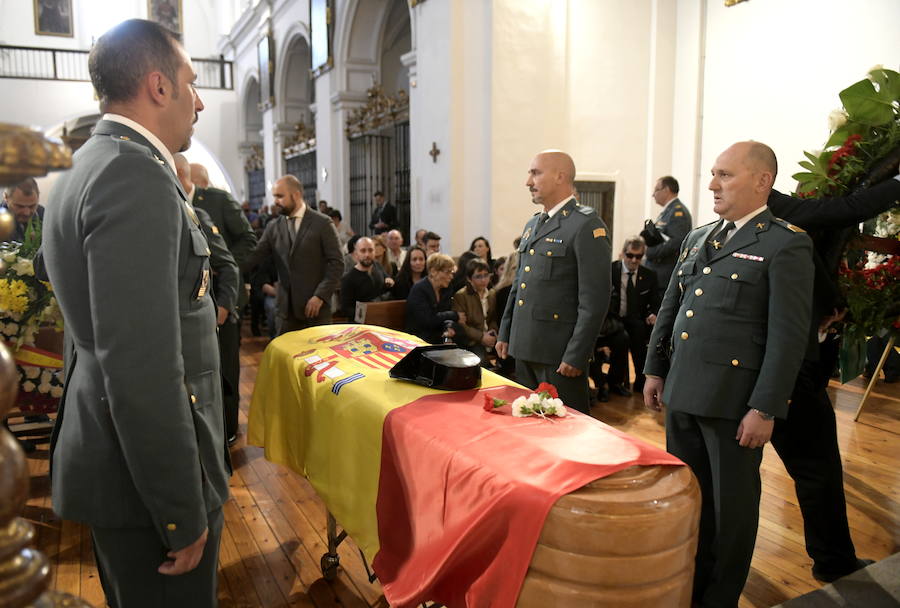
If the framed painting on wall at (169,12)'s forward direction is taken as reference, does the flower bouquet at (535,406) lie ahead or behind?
ahead

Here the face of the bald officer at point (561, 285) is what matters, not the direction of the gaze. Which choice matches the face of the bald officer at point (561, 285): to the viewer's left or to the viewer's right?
to the viewer's left

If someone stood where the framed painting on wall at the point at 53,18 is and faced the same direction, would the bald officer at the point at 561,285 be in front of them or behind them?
in front

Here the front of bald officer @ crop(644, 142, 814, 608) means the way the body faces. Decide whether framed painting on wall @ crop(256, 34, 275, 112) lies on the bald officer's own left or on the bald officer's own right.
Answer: on the bald officer's own right

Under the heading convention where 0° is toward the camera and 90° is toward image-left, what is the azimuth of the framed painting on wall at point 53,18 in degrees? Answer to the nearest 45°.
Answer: approximately 0°

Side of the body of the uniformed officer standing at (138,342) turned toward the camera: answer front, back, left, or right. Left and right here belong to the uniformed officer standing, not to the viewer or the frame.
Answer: right

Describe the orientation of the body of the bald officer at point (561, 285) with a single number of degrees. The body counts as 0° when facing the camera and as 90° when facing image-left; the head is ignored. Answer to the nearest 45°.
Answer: approximately 45°

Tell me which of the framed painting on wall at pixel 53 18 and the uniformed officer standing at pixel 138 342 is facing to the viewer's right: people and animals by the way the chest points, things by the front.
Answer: the uniformed officer standing

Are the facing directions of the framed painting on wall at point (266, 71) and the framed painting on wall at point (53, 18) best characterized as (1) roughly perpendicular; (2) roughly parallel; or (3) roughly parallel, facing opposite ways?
roughly perpendicular

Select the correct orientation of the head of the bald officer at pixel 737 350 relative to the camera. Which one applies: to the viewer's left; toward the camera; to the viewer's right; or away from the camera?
to the viewer's left
